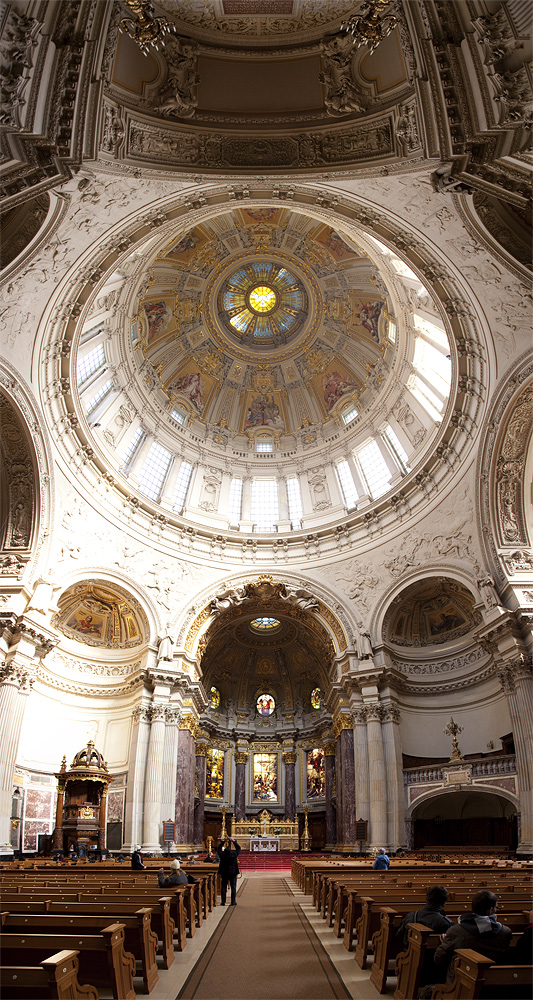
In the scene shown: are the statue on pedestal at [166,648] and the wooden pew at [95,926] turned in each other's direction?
yes

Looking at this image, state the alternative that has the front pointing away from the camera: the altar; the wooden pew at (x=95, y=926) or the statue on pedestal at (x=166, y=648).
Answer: the wooden pew

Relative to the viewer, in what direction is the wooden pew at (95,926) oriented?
away from the camera

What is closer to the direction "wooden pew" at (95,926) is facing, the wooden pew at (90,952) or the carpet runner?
the carpet runner

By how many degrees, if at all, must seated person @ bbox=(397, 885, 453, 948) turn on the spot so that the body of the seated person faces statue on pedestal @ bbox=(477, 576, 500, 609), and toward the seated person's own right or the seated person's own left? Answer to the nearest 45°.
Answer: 0° — they already face it

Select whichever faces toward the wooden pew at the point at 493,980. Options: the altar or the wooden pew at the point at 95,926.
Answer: the altar

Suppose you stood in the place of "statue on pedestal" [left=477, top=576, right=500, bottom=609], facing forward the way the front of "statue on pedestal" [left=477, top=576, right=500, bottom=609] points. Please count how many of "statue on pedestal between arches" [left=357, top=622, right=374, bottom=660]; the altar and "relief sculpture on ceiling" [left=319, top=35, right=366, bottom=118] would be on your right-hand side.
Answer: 2

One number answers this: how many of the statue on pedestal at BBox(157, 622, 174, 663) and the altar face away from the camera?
0

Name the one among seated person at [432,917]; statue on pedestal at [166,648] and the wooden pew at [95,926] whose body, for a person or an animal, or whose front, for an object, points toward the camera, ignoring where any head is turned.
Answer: the statue on pedestal

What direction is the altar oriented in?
toward the camera

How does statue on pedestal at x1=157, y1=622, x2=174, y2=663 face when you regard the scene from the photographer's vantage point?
facing the viewer

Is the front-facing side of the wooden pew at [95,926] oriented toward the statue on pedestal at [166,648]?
yes

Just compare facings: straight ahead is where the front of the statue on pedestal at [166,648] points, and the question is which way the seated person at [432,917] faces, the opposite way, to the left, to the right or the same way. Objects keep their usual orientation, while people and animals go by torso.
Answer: the opposite way

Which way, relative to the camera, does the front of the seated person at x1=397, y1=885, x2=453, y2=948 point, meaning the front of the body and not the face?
away from the camera

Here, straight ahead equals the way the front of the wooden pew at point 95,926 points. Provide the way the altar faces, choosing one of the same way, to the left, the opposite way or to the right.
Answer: the opposite way

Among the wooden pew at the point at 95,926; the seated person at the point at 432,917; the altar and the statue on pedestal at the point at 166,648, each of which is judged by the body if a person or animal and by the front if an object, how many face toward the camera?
2

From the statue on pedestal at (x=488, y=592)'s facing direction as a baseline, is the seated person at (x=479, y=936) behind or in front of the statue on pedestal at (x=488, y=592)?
in front

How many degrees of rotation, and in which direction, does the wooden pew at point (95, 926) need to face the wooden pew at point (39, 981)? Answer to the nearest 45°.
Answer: approximately 180°

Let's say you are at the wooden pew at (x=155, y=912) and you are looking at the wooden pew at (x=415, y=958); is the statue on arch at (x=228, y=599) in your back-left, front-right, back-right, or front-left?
back-left
